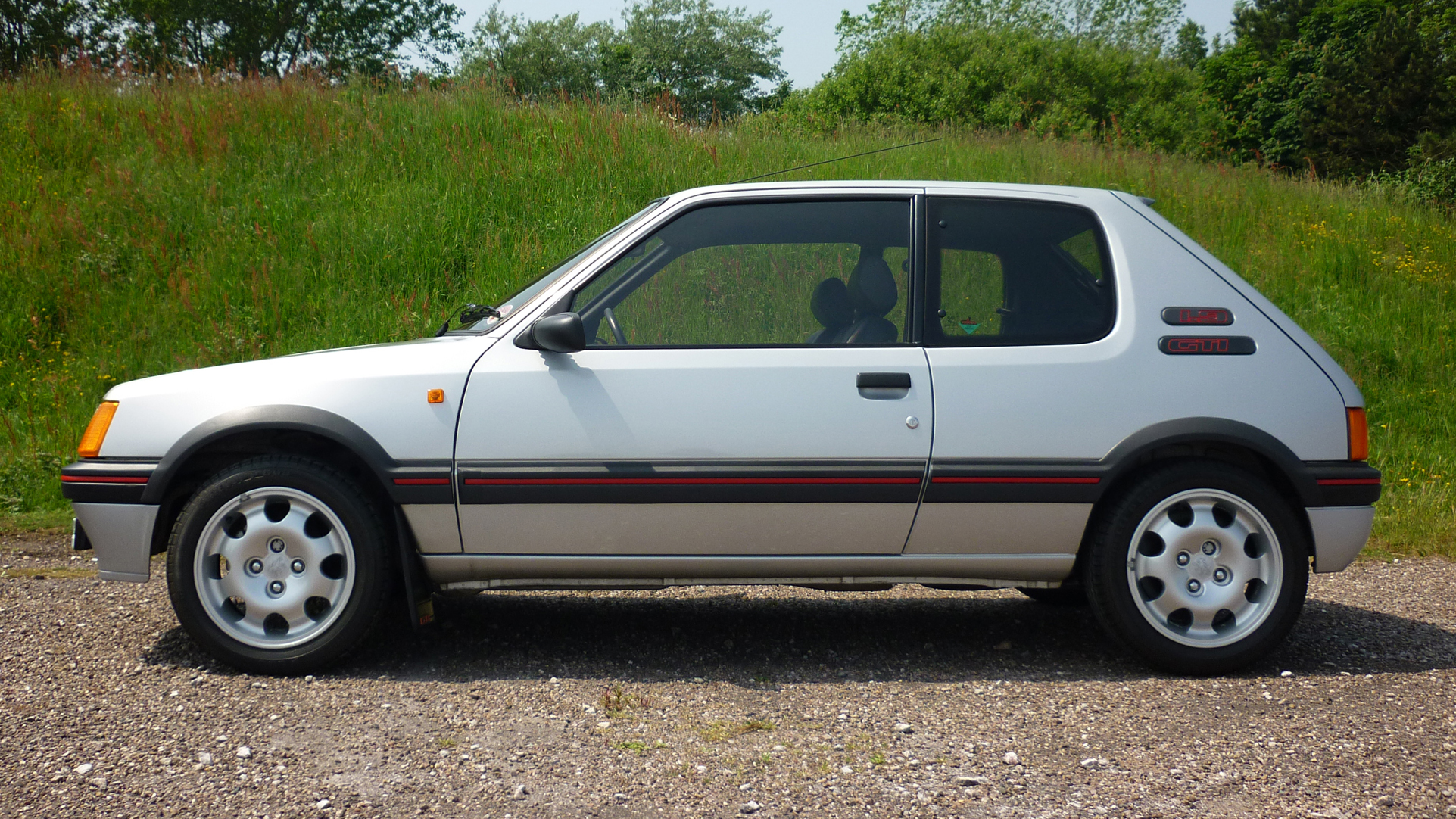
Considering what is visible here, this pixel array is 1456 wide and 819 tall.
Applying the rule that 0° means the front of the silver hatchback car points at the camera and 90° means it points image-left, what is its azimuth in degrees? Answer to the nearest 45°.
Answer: approximately 90°

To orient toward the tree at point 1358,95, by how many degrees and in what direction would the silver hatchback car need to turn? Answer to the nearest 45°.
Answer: approximately 135° to its right

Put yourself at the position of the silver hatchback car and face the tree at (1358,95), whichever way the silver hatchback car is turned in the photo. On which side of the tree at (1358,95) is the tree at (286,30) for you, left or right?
left

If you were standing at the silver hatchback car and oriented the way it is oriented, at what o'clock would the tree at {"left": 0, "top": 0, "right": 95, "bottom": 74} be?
The tree is roughly at 2 o'clock from the silver hatchback car.

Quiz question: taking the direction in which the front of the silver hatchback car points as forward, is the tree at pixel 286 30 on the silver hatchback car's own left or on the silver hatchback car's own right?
on the silver hatchback car's own right

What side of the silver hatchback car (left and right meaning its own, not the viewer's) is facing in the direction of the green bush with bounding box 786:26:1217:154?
right
